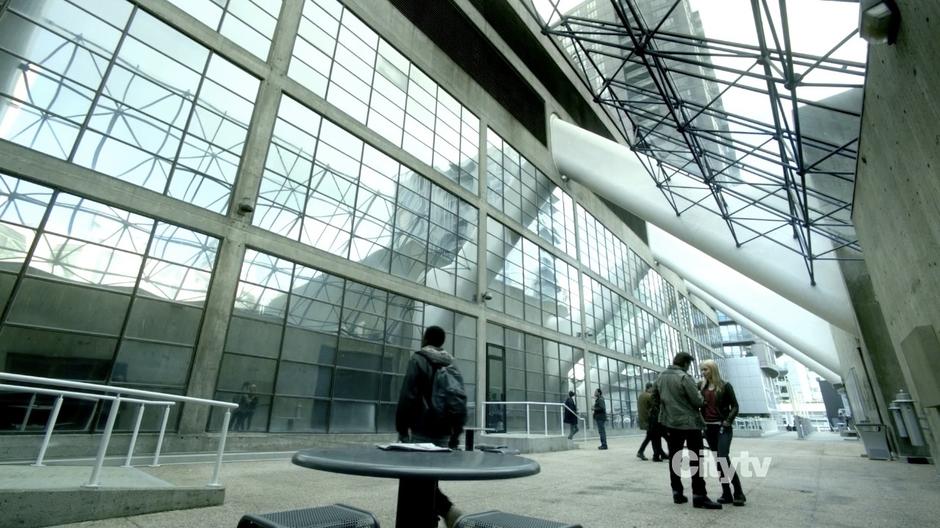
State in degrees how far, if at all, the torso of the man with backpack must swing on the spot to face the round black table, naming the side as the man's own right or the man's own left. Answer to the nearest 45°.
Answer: approximately 135° to the man's own left

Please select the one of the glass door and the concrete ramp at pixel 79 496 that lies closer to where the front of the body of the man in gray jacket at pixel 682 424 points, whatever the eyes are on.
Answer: the glass door

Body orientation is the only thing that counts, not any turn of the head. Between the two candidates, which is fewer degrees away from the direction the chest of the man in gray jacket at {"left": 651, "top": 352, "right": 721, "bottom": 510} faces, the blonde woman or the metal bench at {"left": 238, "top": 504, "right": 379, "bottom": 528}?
the blonde woman

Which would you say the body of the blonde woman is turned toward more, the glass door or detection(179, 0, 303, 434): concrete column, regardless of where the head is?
the concrete column

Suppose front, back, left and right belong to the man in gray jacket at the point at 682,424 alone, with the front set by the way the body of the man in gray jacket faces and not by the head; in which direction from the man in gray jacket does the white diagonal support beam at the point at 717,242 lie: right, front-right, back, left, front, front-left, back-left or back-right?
front-left

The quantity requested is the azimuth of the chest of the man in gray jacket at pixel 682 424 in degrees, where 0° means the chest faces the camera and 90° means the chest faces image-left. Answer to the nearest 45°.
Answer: approximately 225°

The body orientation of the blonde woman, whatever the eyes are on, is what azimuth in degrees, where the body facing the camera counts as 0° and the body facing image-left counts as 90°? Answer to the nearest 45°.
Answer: approximately 45°

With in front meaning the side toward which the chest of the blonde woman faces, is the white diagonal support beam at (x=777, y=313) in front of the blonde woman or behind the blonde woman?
behind

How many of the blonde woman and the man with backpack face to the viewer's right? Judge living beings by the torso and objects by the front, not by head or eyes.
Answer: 0

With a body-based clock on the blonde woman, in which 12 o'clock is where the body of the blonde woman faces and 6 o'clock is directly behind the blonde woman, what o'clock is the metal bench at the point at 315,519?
The metal bench is roughly at 11 o'clock from the blonde woman.

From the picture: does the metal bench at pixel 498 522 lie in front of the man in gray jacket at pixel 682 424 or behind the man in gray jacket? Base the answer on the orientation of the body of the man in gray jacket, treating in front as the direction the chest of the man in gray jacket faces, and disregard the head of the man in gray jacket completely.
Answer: behind

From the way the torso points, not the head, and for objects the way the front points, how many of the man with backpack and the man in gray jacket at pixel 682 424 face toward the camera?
0
